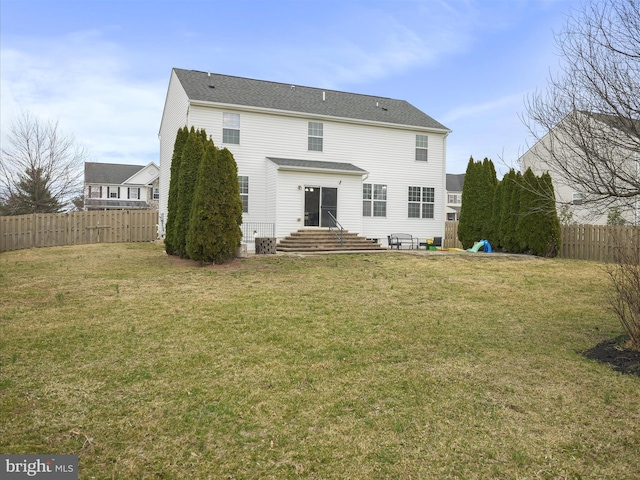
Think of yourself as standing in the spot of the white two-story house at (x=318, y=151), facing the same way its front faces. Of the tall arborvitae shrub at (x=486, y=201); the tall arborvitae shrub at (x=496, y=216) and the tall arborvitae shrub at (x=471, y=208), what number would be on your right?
3

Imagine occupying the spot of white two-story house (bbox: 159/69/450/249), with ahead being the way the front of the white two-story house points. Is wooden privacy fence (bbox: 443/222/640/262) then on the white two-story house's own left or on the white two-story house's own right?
on the white two-story house's own right

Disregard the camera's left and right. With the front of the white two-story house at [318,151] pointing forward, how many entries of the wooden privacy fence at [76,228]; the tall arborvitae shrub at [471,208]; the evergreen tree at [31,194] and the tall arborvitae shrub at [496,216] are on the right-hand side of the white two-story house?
2

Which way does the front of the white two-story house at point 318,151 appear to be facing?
away from the camera

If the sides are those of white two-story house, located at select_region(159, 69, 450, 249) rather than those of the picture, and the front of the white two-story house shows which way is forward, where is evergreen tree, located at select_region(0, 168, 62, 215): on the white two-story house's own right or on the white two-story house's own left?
on the white two-story house's own left

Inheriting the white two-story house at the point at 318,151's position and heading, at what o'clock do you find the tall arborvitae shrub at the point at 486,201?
The tall arborvitae shrub is roughly at 3 o'clock from the white two-story house.

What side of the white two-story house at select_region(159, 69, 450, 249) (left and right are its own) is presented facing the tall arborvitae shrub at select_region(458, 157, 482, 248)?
right

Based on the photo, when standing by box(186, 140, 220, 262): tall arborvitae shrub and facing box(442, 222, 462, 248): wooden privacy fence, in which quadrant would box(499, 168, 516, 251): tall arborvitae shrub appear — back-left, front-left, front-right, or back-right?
front-right

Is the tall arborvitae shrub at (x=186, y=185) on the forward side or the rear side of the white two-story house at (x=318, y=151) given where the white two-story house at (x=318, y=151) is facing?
on the rear side

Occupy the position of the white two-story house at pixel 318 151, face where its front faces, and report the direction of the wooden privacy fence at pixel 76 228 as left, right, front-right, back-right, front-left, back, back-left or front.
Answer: left

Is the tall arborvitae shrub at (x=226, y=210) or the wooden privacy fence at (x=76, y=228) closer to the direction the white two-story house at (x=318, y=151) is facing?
the wooden privacy fence

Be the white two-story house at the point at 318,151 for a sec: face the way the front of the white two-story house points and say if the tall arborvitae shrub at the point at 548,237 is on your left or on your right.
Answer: on your right

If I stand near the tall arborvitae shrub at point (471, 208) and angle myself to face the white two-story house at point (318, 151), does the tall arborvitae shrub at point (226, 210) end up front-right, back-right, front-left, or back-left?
front-left
